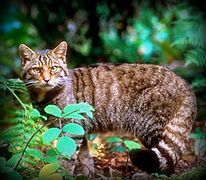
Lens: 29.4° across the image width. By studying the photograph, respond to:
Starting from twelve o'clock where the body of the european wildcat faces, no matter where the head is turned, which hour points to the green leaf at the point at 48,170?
The green leaf is roughly at 10 o'clock from the european wildcat.

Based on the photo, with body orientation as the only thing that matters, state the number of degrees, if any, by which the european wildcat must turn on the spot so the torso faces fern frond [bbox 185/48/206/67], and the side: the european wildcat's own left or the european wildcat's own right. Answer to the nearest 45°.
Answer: approximately 135° to the european wildcat's own right

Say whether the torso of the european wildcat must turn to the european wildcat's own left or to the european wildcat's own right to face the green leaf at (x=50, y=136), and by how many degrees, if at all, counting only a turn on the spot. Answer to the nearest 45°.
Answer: approximately 45° to the european wildcat's own left

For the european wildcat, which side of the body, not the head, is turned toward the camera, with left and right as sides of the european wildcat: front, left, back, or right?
left

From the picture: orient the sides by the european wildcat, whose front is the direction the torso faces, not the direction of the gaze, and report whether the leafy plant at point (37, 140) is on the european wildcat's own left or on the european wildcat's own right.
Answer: on the european wildcat's own left
